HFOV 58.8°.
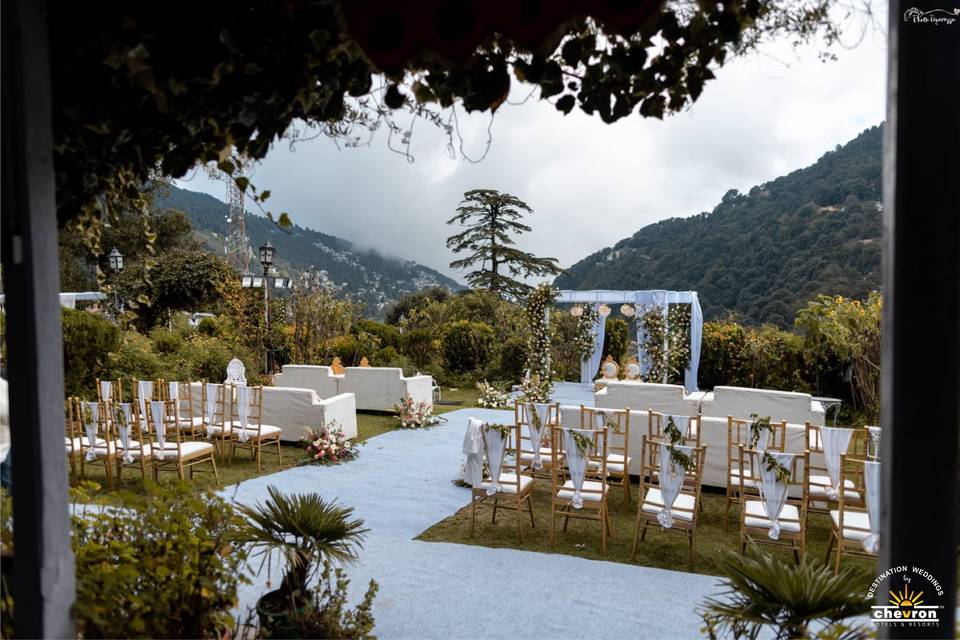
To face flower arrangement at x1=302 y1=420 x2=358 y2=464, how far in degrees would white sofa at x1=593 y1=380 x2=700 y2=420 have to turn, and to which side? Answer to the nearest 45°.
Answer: approximately 90° to its left

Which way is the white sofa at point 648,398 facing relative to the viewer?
away from the camera

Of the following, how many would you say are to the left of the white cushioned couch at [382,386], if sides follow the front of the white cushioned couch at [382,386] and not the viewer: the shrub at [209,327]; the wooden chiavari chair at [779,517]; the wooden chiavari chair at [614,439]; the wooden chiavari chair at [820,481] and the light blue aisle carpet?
1

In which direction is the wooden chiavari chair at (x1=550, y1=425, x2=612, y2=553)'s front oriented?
away from the camera

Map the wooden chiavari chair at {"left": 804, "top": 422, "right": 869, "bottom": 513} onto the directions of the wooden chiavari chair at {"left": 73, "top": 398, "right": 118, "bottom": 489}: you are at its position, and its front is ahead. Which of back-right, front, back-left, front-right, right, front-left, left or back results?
right

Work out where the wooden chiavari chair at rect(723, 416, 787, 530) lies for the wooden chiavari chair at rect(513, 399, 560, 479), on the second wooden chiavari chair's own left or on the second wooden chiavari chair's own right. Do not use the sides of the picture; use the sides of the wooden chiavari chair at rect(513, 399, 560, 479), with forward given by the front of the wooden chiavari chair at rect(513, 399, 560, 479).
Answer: on the second wooden chiavari chair's own right

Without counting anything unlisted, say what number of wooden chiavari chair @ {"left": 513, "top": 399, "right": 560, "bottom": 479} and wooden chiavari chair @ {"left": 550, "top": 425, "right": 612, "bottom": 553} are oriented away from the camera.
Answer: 2

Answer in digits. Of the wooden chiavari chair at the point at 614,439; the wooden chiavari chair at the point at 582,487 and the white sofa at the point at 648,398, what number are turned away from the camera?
3

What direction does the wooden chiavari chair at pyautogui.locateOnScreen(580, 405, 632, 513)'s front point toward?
away from the camera

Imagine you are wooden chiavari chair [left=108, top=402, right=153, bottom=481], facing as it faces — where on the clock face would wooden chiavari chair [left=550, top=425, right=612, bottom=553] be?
wooden chiavari chair [left=550, top=425, right=612, bottom=553] is roughly at 3 o'clock from wooden chiavari chair [left=108, top=402, right=153, bottom=481].

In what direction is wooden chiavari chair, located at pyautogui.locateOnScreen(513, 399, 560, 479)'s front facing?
away from the camera

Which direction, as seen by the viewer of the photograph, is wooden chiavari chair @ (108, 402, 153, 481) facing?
facing away from the viewer and to the right of the viewer

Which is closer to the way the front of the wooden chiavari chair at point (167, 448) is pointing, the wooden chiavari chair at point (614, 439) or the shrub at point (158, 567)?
the wooden chiavari chair

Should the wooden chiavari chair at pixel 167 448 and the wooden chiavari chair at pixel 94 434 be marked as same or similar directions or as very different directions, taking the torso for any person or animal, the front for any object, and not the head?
same or similar directions

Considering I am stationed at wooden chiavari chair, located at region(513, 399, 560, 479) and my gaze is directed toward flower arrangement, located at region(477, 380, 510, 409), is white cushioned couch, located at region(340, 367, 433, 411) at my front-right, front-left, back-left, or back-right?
front-left

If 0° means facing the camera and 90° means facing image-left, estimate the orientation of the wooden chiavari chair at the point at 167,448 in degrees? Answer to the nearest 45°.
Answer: approximately 225°

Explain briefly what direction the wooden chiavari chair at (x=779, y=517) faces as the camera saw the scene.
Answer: facing away from the viewer

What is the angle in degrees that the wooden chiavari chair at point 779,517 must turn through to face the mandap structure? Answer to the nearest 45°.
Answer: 0° — it already faces it

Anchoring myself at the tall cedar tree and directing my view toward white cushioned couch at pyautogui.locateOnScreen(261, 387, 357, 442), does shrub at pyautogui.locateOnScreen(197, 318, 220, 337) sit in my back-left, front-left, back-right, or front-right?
front-right
